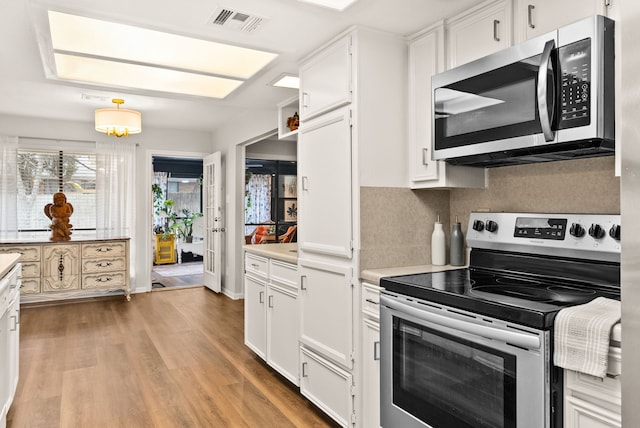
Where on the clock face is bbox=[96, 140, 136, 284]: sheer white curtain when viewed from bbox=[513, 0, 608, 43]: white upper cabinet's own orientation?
The sheer white curtain is roughly at 2 o'clock from the white upper cabinet.

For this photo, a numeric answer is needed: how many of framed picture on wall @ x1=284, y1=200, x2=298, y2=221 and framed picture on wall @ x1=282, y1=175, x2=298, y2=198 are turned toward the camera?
2

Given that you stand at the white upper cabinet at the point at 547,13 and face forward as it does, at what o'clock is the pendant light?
The pendant light is roughly at 2 o'clock from the white upper cabinet.

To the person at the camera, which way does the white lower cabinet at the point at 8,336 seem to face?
facing to the right of the viewer

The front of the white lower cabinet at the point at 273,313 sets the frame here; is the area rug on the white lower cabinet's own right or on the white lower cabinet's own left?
on the white lower cabinet's own right

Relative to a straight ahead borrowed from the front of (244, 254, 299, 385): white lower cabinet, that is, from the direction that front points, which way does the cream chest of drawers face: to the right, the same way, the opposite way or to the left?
to the left

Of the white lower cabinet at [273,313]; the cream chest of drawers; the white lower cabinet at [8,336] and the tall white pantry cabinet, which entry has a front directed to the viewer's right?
the white lower cabinet at [8,336]

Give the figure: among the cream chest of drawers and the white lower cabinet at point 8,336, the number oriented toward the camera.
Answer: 1

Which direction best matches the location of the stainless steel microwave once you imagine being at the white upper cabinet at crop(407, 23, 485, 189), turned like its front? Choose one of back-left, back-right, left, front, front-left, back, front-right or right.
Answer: left

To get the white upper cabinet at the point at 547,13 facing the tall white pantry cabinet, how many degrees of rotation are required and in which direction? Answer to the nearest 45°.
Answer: approximately 45° to its right
